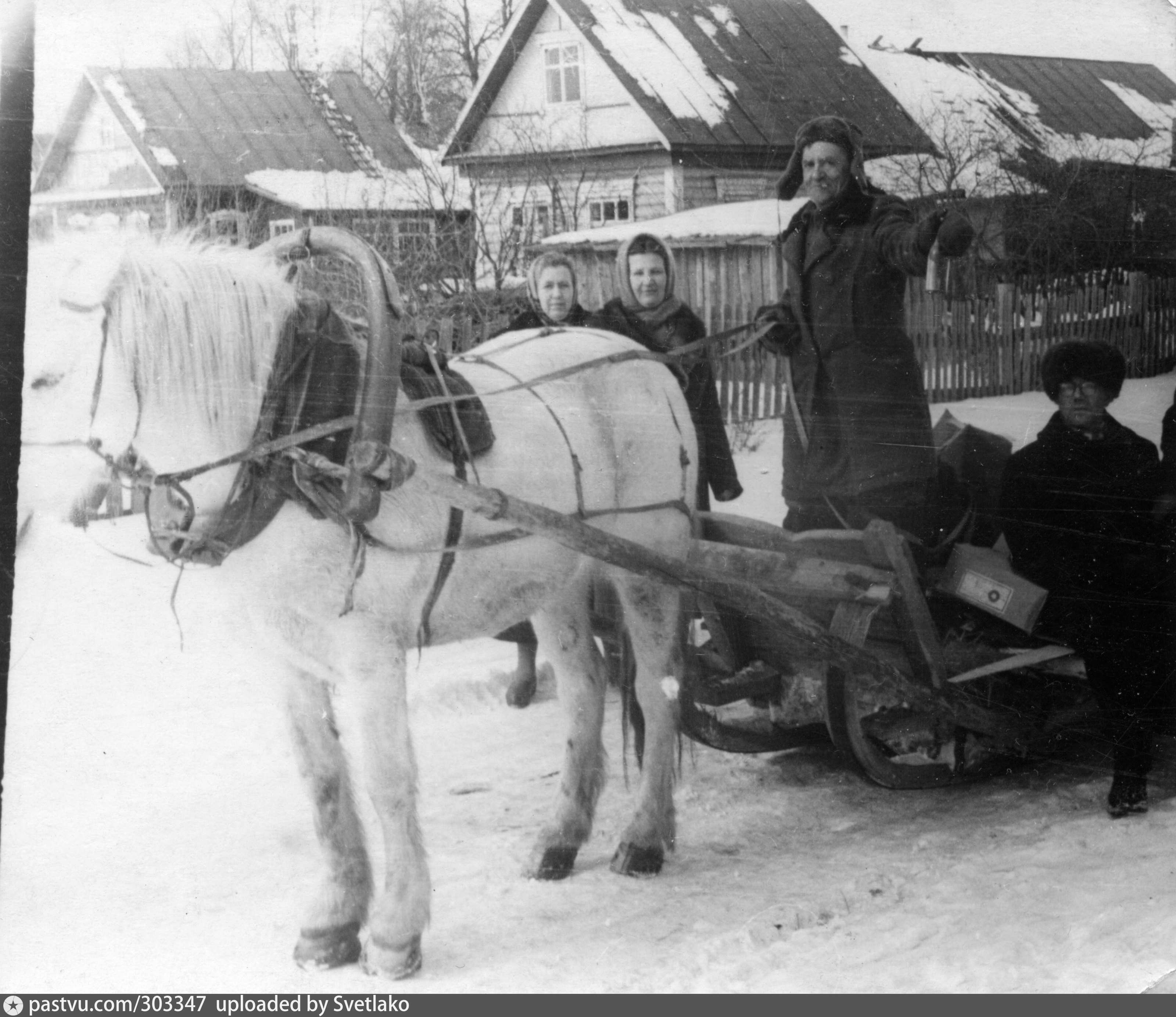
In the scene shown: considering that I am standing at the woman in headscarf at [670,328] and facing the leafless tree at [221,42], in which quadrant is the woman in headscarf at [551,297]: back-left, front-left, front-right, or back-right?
front-left

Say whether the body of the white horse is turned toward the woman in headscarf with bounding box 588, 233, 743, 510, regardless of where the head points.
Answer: no

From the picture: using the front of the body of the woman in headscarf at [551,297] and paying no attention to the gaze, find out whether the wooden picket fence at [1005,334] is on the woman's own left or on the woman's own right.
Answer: on the woman's own left

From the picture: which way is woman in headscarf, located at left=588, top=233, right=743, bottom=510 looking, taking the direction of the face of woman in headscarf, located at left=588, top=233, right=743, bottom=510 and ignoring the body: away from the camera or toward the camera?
toward the camera

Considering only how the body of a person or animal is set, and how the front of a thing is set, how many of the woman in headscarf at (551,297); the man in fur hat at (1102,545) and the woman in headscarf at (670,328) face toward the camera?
3

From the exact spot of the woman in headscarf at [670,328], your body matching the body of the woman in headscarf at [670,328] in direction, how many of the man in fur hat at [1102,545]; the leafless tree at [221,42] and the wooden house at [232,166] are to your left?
1

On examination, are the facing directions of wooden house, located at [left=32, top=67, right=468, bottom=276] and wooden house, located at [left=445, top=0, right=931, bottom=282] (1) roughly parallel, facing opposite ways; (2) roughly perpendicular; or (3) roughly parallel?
roughly parallel

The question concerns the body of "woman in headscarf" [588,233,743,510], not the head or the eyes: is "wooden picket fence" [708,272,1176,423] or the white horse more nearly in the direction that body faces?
the white horse

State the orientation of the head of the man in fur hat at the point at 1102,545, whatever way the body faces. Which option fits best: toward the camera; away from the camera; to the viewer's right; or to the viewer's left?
toward the camera

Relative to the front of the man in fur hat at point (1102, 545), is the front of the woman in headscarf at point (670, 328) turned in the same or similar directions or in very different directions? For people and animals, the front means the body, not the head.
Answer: same or similar directions

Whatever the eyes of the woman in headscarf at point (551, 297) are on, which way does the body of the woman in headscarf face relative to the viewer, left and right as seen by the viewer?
facing the viewer

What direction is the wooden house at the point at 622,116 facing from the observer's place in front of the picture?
facing the viewer and to the left of the viewer

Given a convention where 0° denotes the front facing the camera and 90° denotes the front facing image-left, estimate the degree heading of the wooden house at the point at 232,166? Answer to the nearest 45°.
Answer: approximately 45°
